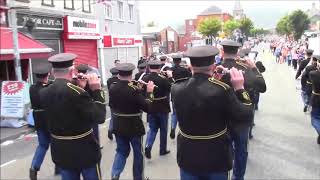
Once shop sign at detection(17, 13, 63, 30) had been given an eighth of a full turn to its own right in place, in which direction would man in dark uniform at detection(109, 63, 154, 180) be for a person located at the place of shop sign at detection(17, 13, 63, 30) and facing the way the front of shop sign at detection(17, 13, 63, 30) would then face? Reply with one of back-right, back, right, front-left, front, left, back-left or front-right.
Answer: front

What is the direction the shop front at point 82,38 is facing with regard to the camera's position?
facing the viewer and to the right of the viewer

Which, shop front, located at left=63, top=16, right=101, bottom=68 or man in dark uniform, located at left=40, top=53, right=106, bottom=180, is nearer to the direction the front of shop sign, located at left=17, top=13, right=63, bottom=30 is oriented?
the man in dark uniform

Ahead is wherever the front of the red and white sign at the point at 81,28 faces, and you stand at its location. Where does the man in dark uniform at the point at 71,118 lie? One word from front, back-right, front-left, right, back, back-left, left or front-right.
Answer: front-right

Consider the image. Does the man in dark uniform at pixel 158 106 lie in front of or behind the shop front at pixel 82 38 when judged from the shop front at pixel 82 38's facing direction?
in front

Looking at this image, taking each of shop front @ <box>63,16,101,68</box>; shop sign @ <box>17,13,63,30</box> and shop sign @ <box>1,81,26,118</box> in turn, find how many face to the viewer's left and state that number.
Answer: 0

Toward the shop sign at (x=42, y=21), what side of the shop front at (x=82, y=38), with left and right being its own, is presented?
right

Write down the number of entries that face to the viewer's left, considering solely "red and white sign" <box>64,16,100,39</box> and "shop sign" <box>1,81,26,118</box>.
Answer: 0

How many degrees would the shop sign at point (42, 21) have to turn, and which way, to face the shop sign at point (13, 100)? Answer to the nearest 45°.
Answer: approximately 45° to its right

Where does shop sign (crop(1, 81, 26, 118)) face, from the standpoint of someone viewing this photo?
facing the viewer

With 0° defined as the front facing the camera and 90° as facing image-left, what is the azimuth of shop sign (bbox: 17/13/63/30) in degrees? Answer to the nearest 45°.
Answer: approximately 315°

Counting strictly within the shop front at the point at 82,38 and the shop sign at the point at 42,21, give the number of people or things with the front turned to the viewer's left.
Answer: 0

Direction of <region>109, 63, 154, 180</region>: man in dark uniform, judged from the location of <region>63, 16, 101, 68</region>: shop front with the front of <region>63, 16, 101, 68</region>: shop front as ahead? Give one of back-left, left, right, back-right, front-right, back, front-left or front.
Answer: front-right

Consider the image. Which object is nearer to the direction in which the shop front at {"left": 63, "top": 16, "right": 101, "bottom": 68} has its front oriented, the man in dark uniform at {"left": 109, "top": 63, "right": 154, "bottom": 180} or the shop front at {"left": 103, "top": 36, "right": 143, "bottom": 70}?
the man in dark uniform

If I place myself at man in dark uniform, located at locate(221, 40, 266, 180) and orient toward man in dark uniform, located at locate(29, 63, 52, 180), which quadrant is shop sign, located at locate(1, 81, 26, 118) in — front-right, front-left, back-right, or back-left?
front-right

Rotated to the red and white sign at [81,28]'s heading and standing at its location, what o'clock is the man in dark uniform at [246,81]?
The man in dark uniform is roughly at 1 o'clock from the red and white sign.

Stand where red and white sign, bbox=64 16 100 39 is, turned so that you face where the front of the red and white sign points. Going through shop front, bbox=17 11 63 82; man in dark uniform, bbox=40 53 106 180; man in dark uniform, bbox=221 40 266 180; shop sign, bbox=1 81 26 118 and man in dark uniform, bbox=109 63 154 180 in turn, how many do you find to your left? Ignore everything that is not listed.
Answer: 0

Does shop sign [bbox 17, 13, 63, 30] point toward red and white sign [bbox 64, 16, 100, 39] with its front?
no
